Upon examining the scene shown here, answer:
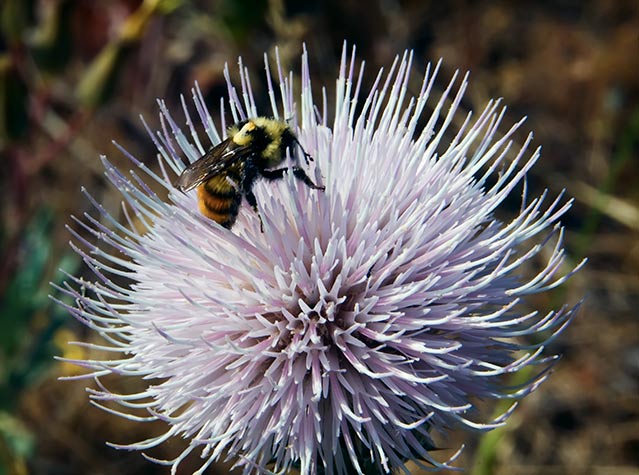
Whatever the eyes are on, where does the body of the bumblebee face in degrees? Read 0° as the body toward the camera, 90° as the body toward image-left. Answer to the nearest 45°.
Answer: approximately 270°
